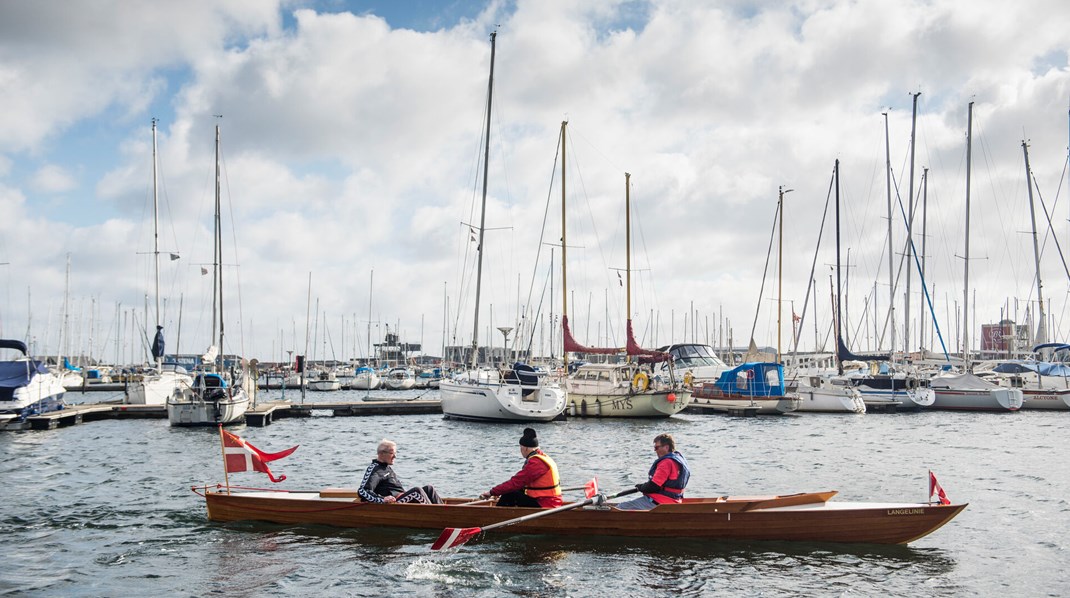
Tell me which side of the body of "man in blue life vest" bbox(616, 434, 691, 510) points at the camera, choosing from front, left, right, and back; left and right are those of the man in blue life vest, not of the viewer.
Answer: left

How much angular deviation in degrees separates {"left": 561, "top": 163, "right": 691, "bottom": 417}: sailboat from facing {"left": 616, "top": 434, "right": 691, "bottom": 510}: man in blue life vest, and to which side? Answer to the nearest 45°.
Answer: approximately 135° to its left

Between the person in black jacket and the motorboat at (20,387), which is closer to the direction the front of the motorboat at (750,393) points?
the motorboat

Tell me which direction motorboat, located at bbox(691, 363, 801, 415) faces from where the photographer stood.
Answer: facing away from the viewer and to the left of the viewer

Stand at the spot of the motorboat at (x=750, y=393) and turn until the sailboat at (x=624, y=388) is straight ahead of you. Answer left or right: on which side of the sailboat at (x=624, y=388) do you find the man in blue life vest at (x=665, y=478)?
left

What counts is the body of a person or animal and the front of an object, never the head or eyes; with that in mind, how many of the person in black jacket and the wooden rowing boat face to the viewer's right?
2

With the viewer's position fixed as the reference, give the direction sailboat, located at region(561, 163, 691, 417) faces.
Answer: facing away from the viewer and to the left of the viewer

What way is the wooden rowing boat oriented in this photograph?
to the viewer's right

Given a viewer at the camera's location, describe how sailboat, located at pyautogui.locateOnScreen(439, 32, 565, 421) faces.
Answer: facing away from the viewer and to the left of the viewer

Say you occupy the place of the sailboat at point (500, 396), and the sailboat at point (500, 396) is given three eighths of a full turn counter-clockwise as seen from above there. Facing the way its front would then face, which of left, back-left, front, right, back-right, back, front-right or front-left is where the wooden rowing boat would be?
front

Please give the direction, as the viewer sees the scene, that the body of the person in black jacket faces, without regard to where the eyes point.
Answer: to the viewer's right
